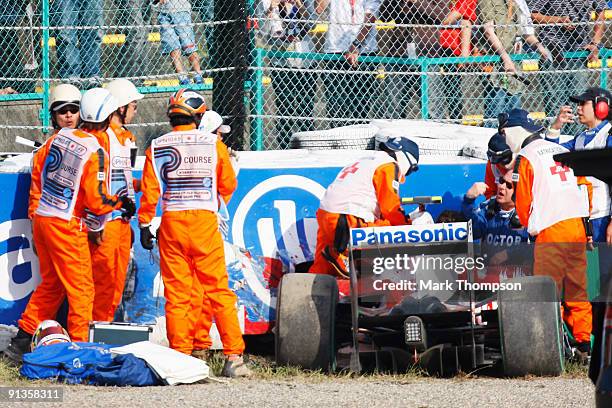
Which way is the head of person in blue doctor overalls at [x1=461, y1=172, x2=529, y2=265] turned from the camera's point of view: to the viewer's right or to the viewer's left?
to the viewer's left

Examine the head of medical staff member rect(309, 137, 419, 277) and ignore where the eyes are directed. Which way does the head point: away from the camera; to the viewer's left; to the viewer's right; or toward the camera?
to the viewer's right

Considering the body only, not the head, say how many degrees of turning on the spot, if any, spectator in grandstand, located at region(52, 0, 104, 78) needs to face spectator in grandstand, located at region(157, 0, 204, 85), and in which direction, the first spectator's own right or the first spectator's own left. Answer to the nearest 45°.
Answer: approximately 90° to the first spectator's own left

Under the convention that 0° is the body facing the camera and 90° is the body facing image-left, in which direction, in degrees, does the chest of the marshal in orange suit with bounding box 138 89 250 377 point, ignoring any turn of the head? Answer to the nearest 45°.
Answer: approximately 180°

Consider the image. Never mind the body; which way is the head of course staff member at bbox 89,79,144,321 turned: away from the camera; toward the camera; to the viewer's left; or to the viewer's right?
to the viewer's right

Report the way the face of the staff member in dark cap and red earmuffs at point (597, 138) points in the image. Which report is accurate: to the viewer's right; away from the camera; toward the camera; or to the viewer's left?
to the viewer's left

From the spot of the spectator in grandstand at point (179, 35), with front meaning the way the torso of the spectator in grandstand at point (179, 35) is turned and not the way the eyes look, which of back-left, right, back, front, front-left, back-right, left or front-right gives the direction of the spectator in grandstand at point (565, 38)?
left

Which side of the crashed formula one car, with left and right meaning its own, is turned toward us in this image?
back

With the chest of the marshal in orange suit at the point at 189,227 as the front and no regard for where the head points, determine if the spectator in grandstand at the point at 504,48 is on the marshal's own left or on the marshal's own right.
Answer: on the marshal's own right

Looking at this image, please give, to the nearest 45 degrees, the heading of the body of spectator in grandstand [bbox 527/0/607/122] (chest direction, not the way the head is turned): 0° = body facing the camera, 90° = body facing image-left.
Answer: approximately 0°

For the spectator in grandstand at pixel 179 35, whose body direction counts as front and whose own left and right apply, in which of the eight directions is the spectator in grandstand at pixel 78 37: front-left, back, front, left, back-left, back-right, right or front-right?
right

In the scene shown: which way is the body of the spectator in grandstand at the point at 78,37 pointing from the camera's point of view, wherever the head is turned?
toward the camera
